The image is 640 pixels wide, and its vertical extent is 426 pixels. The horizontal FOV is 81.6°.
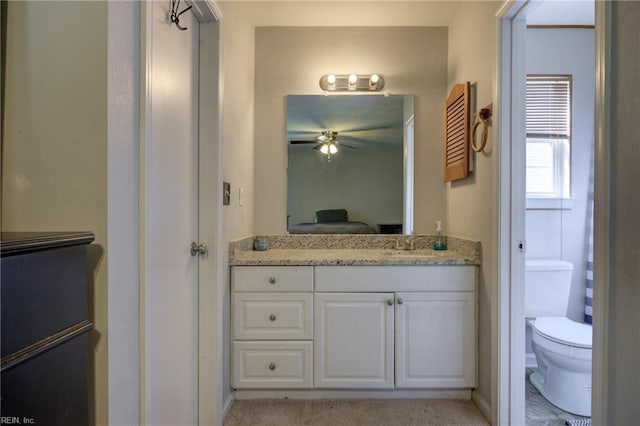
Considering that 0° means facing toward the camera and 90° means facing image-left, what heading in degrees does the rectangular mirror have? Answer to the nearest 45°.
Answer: approximately 0°

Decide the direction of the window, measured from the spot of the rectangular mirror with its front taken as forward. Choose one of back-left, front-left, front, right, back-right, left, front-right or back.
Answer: left

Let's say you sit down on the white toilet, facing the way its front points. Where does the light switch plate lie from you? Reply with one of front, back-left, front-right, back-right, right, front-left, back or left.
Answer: right

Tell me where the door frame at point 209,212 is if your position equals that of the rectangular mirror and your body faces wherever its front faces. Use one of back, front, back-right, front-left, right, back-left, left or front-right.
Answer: front-right

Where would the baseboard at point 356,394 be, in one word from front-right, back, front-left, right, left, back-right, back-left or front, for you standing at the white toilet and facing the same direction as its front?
right

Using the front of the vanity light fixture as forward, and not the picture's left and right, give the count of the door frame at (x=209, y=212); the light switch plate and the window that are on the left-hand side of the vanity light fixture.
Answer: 1

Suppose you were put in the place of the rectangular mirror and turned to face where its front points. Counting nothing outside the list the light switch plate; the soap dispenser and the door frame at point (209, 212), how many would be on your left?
1
